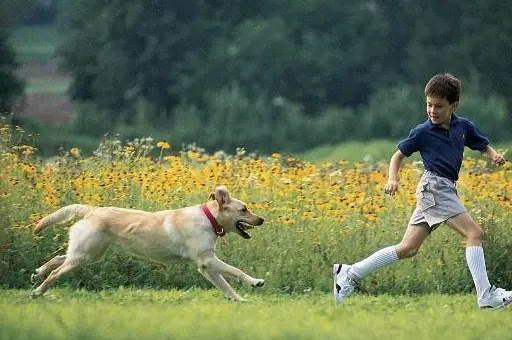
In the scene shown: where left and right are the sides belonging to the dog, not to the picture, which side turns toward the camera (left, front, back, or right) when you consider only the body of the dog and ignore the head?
right

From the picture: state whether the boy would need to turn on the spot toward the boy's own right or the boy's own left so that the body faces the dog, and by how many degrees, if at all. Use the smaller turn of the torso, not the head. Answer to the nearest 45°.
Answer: approximately 135° to the boy's own right

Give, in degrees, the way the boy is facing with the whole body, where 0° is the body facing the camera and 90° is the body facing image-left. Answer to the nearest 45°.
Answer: approximately 315°

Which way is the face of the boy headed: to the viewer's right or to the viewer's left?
to the viewer's left
